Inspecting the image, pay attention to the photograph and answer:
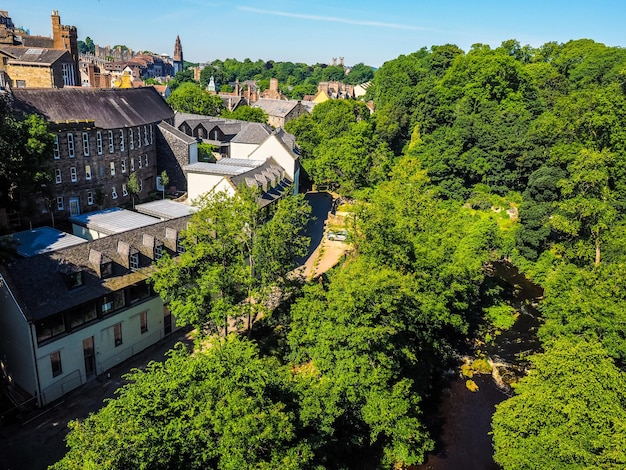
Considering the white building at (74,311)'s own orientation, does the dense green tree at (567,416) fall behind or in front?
in front

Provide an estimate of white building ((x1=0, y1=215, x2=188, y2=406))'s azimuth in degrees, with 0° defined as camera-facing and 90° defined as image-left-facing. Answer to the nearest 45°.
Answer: approximately 315°

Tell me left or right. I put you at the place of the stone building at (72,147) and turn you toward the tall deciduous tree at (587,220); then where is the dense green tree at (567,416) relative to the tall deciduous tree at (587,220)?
right

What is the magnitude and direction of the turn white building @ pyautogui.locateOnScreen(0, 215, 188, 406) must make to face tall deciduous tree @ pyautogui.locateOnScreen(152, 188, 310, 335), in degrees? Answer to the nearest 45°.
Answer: approximately 45° to its left

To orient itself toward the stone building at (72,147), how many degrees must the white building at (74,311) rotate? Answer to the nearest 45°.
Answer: approximately 135° to its left

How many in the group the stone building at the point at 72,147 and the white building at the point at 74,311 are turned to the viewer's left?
0

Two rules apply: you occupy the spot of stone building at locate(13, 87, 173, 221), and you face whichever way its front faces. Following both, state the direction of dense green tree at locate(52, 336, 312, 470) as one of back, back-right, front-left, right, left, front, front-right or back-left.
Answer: front-right

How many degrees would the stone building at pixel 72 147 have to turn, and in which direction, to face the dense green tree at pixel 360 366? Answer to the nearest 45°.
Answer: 0° — it already faces it

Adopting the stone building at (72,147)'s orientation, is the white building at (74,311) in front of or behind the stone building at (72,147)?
in front

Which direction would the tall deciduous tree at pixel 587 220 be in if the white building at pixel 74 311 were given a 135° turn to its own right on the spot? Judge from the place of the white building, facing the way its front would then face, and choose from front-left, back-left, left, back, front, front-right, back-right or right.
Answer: back

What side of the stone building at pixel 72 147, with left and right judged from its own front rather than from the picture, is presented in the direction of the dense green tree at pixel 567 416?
front

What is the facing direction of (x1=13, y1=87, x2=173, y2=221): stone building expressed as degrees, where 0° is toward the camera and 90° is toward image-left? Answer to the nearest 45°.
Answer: approximately 315°
